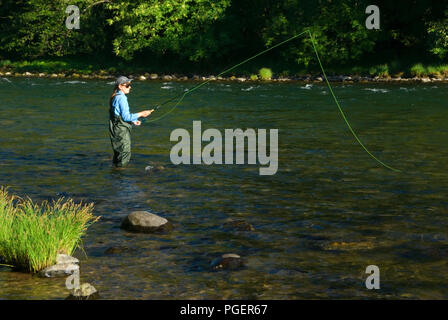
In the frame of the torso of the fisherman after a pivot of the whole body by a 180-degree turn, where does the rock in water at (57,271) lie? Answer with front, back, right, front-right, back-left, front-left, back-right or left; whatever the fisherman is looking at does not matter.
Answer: left

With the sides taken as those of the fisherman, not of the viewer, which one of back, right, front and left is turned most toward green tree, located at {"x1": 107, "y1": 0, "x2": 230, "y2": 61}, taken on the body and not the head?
left

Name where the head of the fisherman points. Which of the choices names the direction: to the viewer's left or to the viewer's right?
to the viewer's right

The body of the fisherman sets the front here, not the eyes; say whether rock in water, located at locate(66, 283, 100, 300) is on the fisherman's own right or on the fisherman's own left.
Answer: on the fisherman's own right

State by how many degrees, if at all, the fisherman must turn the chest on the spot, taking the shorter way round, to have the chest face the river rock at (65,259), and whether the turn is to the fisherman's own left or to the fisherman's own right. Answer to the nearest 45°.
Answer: approximately 90° to the fisherman's own right

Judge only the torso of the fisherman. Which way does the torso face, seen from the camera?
to the viewer's right

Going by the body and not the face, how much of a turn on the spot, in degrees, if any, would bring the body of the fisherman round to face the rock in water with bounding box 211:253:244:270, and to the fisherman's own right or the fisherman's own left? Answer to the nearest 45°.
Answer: approximately 90° to the fisherman's own right

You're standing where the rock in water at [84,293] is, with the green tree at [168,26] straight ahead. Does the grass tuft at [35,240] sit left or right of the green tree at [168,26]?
left

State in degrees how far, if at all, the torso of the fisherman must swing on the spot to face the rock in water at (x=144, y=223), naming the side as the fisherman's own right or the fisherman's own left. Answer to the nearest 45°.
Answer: approximately 90° to the fisherman's own right

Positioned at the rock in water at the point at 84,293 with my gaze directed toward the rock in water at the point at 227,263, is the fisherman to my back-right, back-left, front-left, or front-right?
front-left

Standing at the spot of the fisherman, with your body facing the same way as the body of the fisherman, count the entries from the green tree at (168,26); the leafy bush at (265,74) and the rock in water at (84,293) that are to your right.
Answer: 1

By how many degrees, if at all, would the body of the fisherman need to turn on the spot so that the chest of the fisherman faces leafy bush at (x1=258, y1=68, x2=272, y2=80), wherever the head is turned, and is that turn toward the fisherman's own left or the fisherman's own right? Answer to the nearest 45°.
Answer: approximately 90° to the fisherman's own left

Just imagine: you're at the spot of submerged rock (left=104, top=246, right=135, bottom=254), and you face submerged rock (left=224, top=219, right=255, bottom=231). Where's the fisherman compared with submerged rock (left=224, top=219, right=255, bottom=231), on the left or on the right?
left

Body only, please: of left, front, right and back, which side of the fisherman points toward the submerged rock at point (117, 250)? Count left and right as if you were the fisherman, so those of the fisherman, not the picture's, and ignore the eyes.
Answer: right

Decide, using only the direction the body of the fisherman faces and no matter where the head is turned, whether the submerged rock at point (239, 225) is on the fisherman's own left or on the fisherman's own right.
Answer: on the fisherman's own right

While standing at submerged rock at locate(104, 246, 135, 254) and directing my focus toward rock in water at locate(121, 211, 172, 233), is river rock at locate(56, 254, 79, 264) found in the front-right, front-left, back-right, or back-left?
back-left
